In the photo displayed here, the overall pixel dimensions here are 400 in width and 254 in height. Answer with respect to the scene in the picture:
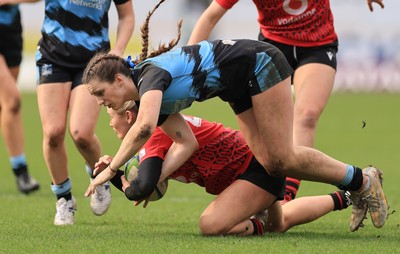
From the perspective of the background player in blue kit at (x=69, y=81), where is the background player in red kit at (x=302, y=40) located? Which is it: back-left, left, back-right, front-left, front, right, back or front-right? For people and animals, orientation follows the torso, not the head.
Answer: left

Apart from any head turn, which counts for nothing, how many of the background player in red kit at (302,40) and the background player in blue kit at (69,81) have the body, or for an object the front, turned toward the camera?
2

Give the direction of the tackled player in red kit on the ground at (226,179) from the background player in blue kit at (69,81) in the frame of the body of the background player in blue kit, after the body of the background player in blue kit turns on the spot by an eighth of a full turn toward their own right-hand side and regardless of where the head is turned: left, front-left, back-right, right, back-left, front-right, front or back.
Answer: left

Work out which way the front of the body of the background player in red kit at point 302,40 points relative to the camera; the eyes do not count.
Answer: toward the camera

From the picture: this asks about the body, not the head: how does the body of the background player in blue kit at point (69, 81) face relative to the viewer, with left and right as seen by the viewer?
facing the viewer

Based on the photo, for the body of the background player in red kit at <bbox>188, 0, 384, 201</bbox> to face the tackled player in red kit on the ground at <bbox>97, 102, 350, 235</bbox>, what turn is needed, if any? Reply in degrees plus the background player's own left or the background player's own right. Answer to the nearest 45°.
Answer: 0° — they already face them
